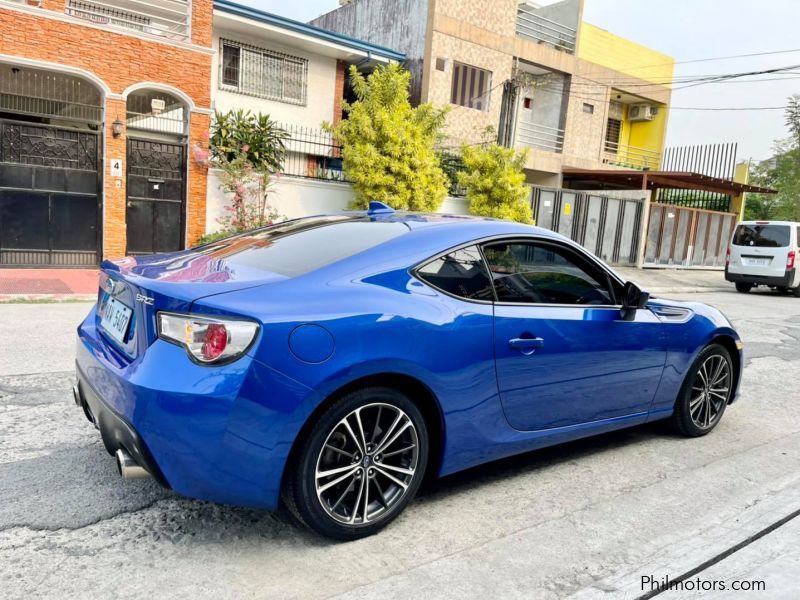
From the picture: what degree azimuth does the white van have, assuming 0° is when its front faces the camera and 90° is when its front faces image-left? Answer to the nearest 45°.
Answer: approximately 225°

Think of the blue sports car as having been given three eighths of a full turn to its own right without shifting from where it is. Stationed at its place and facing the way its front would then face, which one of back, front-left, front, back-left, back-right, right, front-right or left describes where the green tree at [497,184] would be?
back

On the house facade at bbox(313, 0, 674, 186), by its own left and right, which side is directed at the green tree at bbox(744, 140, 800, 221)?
left

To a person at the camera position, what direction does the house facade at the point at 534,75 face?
facing the viewer and to the right of the viewer

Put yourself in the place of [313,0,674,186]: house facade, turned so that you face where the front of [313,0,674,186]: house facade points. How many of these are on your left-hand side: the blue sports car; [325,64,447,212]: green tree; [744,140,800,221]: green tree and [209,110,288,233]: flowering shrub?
1

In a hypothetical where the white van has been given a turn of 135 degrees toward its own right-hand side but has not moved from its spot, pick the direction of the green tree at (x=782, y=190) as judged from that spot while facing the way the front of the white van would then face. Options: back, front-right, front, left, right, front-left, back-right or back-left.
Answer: back

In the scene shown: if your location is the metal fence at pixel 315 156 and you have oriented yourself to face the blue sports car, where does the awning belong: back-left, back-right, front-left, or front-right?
back-left

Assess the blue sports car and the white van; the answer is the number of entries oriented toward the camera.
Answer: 0

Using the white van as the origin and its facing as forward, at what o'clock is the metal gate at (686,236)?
The metal gate is roughly at 10 o'clock from the white van.

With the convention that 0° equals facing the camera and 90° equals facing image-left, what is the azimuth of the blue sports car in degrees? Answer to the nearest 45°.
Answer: approximately 225°

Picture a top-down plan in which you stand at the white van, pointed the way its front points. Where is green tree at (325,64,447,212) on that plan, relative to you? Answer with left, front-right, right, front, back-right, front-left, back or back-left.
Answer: back

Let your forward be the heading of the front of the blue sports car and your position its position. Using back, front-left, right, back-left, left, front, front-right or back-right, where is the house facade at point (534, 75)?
front-left

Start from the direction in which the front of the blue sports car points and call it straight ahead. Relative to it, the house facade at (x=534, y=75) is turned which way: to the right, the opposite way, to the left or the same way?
to the right
